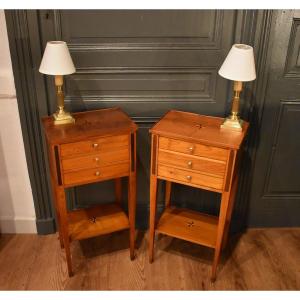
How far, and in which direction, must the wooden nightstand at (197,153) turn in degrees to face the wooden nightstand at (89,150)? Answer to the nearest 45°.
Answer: approximately 45° to its right

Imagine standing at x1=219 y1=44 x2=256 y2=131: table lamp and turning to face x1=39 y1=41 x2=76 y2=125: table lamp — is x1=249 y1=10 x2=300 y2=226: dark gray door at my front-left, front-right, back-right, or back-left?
back-right

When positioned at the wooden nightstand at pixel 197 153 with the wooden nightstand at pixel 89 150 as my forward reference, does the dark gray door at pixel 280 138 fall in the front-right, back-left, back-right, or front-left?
back-right

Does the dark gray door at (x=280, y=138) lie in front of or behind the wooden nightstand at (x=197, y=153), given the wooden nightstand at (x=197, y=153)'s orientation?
behind

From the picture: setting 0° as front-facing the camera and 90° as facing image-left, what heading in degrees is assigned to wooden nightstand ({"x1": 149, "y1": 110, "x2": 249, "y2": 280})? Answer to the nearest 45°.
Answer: approximately 45°
